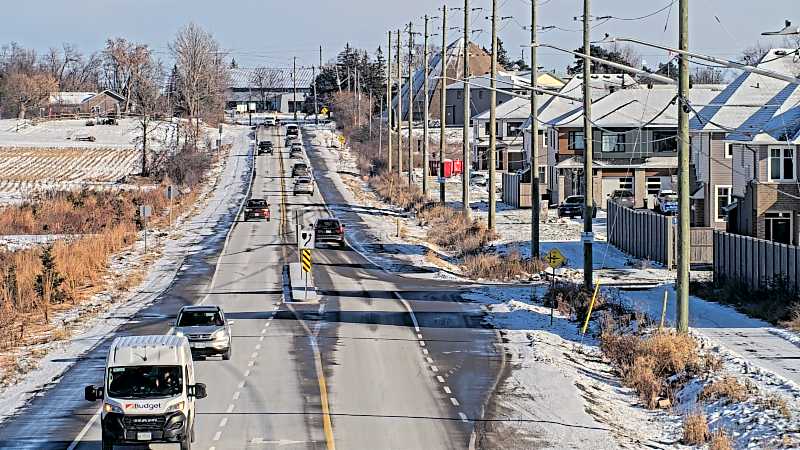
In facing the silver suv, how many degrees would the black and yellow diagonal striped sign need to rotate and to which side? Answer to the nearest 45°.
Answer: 0° — it already faces it

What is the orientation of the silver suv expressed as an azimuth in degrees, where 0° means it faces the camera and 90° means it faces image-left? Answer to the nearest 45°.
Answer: approximately 0°

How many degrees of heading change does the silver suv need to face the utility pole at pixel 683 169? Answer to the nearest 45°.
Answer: approximately 90° to its left

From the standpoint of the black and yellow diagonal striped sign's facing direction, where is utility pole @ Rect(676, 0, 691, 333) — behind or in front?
in front

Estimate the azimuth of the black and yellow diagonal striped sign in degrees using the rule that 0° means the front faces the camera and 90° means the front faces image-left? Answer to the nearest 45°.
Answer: approximately 0°

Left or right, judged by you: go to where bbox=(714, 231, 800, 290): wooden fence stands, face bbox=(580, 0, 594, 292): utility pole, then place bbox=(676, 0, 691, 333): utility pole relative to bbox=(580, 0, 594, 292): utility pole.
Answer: left

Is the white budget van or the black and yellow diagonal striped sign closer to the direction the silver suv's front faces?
the white budget van

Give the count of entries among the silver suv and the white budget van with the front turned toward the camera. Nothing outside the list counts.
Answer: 2

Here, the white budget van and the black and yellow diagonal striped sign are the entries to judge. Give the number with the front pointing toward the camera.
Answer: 2

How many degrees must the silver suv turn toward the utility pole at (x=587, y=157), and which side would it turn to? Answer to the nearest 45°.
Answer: approximately 135° to its left

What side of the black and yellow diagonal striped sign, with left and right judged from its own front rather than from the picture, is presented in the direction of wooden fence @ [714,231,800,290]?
left

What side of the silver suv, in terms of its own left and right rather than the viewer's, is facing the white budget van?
front
